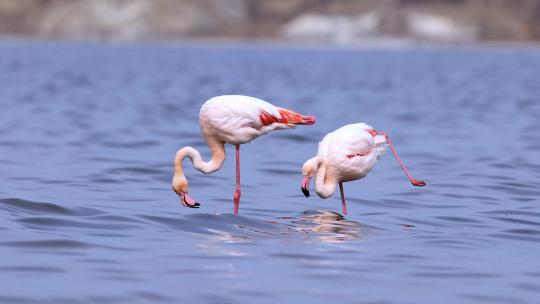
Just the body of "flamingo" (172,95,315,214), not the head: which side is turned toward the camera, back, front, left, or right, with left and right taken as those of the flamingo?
left

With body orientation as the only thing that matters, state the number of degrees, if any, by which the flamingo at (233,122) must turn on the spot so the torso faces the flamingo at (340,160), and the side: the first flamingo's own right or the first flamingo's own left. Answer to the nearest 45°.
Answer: approximately 180°
